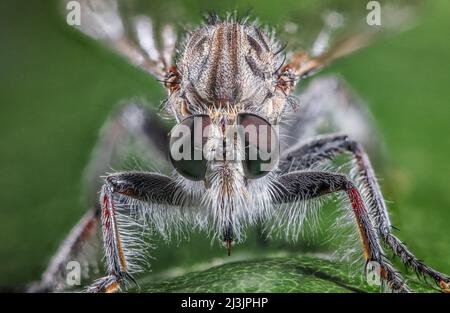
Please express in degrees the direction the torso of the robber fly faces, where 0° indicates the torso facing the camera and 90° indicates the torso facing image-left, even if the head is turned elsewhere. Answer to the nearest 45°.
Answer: approximately 0°
